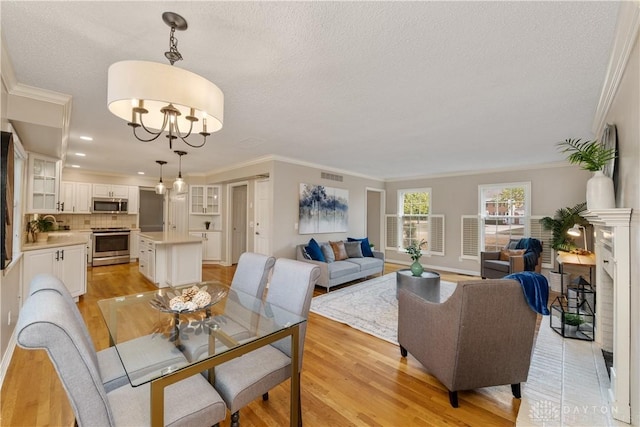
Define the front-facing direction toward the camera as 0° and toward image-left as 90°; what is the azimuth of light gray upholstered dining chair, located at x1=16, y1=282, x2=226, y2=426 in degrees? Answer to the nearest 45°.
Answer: approximately 270°

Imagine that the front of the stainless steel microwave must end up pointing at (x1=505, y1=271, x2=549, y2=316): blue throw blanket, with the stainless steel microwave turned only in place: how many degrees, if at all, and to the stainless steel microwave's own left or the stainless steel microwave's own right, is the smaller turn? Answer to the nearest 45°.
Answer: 0° — it already faces it

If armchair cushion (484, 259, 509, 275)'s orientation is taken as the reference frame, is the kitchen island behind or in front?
in front

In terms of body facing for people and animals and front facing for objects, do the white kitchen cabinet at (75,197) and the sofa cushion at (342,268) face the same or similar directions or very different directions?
same or similar directions

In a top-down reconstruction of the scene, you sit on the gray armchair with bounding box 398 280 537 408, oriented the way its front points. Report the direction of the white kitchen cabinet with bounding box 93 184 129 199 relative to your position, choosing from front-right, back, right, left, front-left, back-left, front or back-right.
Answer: front-left

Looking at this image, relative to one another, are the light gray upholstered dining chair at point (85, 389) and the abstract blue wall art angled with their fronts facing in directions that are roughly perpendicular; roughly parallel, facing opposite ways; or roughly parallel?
roughly perpendicular

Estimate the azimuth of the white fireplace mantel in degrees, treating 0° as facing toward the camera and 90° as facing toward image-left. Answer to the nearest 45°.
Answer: approximately 90°

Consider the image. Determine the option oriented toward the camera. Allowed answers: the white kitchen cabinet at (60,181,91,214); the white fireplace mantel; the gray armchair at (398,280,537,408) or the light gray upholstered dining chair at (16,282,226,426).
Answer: the white kitchen cabinet

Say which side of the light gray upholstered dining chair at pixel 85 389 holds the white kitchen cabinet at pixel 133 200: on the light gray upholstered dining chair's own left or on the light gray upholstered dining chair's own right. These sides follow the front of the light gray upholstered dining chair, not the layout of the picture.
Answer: on the light gray upholstered dining chair's own left

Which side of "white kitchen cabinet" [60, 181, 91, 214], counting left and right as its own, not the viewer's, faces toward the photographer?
front

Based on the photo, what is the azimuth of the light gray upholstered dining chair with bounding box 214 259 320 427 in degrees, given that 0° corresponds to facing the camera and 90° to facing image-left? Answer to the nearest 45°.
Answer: approximately 45°

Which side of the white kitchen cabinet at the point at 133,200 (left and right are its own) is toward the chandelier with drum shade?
front

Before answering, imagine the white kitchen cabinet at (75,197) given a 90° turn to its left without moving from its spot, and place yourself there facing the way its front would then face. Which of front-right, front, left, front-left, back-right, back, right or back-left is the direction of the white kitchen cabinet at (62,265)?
right

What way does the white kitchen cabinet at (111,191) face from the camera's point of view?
toward the camera
